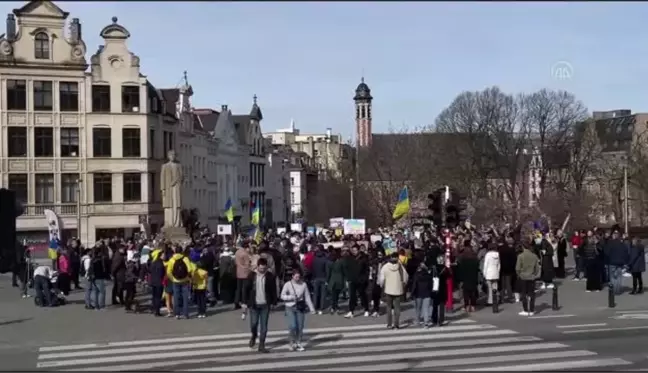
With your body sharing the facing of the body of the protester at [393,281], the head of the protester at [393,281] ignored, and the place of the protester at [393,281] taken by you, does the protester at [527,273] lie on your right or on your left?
on your right

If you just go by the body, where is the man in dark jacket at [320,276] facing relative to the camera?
away from the camera

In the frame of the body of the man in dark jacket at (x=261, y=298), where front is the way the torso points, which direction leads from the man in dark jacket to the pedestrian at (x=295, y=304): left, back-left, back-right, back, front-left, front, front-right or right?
left

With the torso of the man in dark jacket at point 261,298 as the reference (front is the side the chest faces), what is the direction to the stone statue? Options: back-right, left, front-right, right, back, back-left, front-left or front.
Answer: back

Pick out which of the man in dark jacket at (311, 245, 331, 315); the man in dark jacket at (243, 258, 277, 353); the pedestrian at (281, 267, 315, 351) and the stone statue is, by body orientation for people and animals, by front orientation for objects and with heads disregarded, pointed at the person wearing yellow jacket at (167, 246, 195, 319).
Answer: the stone statue

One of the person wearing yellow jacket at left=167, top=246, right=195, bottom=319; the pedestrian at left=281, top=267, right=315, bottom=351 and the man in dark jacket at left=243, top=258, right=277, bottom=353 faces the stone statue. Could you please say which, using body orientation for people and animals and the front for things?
the person wearing yellow jacket

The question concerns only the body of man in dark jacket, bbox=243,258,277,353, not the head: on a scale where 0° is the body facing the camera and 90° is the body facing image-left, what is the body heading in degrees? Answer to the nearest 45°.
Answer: approximately 0°

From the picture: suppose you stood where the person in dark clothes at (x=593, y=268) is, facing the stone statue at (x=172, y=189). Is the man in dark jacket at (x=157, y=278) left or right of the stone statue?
left

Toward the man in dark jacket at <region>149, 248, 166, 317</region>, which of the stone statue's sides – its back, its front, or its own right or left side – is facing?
front

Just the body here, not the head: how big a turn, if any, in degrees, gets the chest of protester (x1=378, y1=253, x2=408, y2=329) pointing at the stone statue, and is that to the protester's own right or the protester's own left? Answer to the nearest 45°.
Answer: approximately 45° to the protester's own left
